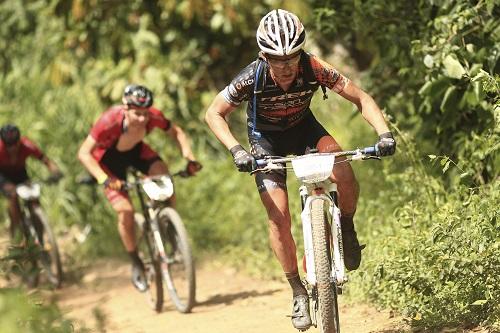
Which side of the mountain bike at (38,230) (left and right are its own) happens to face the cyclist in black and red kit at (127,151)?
front

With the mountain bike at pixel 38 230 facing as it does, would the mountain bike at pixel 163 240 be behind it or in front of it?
in front

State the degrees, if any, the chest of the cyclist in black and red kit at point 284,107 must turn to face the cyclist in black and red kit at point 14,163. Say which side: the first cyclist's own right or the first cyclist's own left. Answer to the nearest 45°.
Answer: approximately 135° to the first cyclist's own right

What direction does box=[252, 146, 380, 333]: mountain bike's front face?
toward the camera

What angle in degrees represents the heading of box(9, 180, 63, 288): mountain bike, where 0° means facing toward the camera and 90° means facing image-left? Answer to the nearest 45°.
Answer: approximately 315°

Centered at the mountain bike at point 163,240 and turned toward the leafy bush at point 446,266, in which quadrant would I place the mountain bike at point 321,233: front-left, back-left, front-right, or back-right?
front-right

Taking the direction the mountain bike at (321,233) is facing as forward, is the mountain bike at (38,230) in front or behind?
behind

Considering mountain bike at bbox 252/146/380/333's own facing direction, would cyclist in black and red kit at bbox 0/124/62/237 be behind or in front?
behind

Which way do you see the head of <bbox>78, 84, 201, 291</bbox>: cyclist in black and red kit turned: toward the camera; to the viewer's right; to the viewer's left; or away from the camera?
toward the camera
